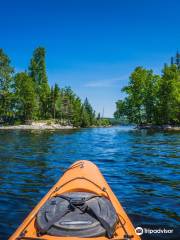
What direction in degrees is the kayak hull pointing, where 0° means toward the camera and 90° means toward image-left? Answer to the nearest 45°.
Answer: approximately 180°
